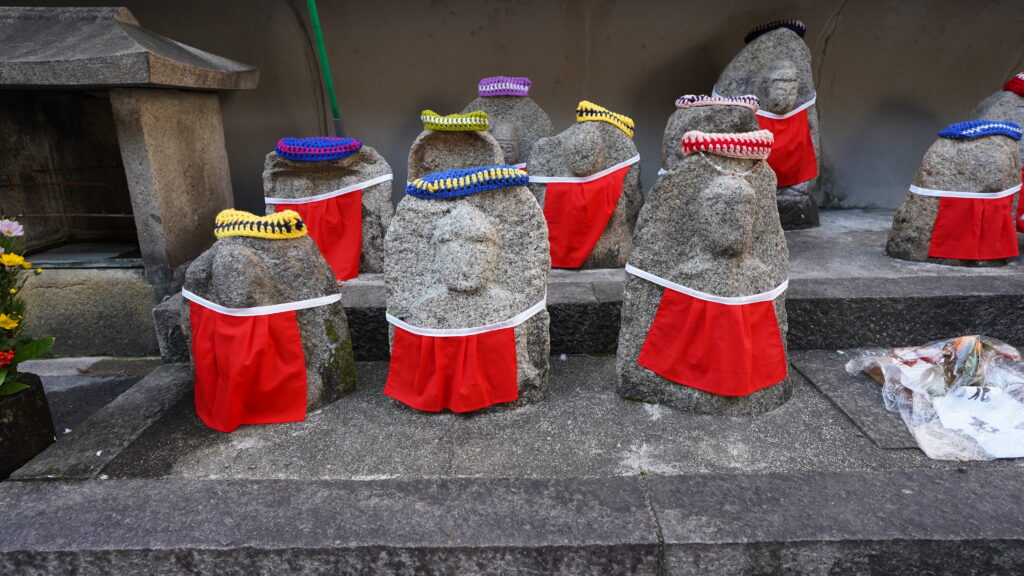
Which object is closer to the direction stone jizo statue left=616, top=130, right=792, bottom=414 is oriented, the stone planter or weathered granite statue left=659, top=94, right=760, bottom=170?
the stone planter

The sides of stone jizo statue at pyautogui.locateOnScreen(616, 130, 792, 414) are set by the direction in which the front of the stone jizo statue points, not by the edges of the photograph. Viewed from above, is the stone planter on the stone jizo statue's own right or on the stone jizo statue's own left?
on the stone jizo statue's own right

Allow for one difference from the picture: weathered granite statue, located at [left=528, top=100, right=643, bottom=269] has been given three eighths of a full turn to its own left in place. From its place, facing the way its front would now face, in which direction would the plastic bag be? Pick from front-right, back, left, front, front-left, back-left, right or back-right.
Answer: right

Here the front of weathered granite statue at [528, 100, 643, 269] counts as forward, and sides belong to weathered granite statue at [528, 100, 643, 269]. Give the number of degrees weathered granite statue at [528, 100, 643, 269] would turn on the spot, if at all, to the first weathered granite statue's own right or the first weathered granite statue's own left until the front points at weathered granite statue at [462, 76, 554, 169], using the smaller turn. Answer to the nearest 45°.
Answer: approximately 135° to the first weathered granite statue's own right

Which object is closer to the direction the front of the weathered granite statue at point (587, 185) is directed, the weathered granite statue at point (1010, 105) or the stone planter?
the stone planter

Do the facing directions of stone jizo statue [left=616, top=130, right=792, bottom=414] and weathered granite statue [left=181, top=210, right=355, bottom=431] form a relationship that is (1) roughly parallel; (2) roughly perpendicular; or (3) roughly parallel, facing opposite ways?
roughly parallel

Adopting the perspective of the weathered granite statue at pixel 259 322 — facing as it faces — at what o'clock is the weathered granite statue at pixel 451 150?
the weathered granite statue at pixel 451 150 is roughly at 6 o'clock from the weathered granite statue at pixel 259 322.

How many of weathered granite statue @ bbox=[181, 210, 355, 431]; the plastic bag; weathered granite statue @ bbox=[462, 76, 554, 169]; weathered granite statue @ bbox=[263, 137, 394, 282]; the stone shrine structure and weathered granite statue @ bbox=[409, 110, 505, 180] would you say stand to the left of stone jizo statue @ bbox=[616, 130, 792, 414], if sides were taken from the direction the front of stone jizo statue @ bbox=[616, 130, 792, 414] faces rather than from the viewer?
1

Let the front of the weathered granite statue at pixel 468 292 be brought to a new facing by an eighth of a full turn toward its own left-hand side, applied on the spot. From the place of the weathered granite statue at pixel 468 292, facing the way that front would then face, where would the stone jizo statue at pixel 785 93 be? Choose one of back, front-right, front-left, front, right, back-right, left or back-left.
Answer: left

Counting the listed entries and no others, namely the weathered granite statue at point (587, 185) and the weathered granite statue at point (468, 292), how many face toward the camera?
2

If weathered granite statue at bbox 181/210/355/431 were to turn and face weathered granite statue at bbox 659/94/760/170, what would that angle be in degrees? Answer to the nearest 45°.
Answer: approximately 135° to its left

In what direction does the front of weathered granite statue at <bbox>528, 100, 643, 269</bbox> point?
toward the camera

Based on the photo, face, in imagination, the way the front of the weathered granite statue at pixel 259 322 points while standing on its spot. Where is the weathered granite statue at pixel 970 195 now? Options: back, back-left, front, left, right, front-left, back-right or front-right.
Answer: back-left

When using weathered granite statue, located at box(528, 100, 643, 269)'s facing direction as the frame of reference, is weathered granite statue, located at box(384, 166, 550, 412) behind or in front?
in front

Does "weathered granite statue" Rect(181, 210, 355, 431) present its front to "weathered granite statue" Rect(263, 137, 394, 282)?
no

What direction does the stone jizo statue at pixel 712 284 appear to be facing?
toward the camera

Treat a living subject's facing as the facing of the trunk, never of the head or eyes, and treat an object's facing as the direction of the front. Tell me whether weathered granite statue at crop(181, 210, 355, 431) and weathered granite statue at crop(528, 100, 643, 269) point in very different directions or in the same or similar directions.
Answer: same or similar directions

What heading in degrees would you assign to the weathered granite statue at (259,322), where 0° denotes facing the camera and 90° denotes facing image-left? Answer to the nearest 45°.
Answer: approximately 45°

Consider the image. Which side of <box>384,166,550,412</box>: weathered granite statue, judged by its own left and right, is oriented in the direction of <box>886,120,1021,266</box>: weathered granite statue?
left

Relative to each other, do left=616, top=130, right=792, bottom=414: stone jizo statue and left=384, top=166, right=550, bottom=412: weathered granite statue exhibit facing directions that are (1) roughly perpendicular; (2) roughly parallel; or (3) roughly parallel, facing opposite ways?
roughly parallel

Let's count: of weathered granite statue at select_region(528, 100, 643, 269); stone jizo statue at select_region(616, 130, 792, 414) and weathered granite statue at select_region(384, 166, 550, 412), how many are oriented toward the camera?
3

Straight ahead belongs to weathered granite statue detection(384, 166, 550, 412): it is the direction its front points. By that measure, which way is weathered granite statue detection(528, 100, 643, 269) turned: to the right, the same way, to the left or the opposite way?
the same way

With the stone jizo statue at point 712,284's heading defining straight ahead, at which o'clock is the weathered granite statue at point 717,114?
The weathered granite statue is roughly at 6 o'clock from the stone jizo statue.
